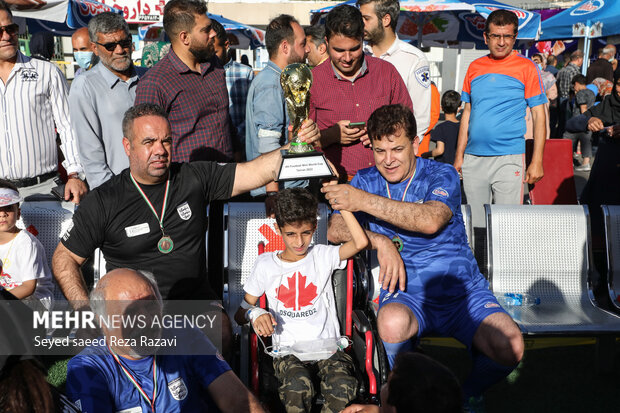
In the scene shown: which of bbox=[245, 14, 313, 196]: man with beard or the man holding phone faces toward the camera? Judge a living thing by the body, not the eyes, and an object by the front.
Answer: the man holding phone

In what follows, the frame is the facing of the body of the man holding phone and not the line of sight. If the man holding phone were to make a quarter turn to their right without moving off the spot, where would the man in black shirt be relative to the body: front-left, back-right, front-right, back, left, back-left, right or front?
front-left

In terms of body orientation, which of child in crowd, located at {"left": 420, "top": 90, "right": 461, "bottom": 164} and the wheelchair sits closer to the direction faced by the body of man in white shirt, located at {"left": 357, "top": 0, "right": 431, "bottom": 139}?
the wheelchair

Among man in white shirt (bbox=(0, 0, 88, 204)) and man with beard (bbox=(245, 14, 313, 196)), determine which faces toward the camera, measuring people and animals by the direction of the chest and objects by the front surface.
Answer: the man in white shirt

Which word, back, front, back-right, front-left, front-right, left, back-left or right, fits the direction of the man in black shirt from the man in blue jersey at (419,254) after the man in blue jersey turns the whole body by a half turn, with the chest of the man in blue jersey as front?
back-left

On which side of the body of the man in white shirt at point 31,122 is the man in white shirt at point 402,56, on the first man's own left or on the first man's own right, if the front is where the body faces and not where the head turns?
on the first man's own left

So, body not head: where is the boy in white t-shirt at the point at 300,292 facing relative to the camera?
toward the camera

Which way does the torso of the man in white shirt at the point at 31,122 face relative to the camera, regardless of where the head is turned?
toward the camera

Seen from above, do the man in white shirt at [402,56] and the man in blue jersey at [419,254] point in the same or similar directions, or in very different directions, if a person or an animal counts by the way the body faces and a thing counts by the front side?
same or similar directions

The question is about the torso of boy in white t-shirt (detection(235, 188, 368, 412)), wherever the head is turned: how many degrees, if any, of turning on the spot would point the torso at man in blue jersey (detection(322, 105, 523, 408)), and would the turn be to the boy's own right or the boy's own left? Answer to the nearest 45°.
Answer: approximately 90° to the boy's own left

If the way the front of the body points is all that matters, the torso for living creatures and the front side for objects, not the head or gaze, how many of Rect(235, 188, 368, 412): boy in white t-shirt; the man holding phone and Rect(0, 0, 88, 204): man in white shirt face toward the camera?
3

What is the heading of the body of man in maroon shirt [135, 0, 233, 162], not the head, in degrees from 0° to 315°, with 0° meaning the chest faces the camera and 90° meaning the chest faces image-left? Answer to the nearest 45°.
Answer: approximately 315°

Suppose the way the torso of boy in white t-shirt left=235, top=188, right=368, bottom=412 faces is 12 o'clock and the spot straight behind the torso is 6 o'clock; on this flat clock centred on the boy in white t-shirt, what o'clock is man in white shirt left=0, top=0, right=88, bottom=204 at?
The man in white shirt is roughly at 4 o'clock from the boy in white t-shirt.

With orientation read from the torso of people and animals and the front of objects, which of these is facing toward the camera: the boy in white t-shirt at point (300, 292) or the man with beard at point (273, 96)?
the boy in white t-shirt
